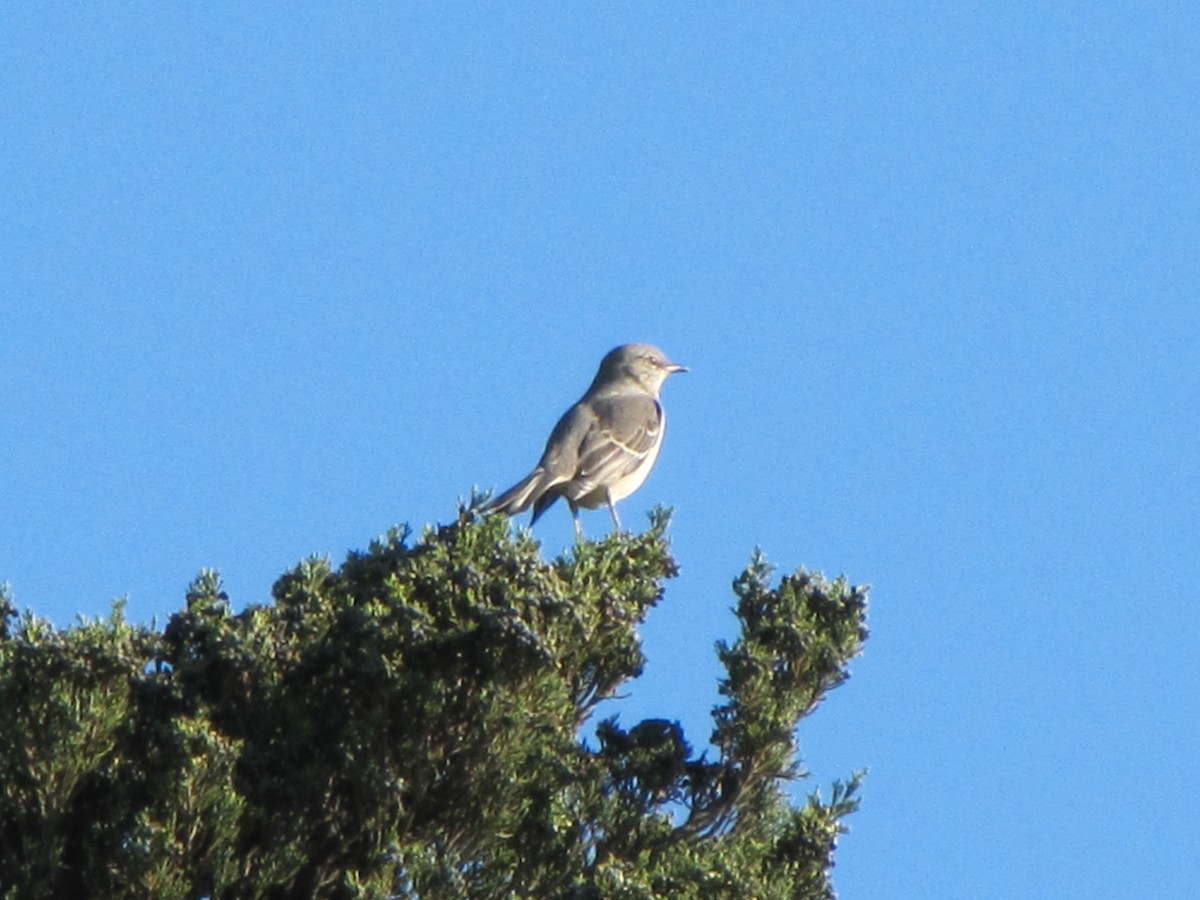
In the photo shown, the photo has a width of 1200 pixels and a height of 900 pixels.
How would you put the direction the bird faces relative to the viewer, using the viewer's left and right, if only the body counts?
facing away from the viewer and to the right of the viewer
